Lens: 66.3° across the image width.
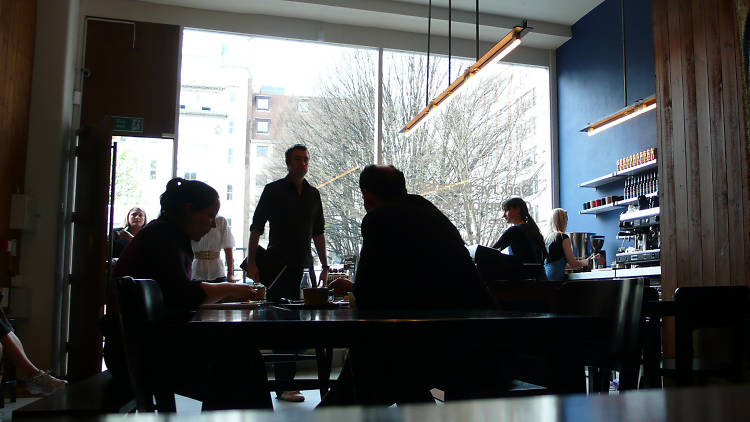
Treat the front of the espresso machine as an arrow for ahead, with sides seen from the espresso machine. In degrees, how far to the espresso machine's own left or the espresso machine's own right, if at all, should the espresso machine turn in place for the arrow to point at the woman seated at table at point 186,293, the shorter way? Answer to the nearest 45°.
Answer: approximately 45° to the espresso machine's own left

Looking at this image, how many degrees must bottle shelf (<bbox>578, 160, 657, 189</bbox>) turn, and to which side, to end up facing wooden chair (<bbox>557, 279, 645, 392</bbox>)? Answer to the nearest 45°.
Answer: approximately 45° to its left

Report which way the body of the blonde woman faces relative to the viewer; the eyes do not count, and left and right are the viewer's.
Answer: facing away from the viewer and to the right of the viewer

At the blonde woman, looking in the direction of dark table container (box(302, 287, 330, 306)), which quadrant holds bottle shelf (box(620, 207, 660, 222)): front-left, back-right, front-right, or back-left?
back-left

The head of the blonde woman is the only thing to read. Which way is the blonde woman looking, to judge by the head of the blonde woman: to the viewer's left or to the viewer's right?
to the viewer's right

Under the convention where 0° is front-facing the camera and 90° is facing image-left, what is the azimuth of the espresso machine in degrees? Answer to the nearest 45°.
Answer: approximately 45°

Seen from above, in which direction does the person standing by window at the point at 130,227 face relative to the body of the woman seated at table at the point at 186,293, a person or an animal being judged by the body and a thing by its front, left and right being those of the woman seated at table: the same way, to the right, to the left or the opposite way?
to the right

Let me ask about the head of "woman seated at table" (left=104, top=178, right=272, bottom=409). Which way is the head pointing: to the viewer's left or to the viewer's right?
to the viewer's right

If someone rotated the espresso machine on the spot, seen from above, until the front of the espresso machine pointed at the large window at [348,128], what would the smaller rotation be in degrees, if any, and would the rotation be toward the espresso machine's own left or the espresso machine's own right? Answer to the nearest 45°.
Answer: approximately 45° to the espresso machine's own right

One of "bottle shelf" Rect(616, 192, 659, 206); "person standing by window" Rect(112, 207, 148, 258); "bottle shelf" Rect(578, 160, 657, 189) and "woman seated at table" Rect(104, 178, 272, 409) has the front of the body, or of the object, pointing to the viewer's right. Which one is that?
the woman seated at table
